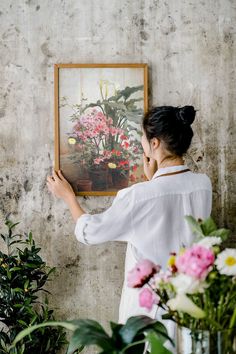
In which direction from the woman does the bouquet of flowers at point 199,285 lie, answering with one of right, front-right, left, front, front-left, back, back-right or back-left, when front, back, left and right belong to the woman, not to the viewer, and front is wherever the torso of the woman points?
back-left

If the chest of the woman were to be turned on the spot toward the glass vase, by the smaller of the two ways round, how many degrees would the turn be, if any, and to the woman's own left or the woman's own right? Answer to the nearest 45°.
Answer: approximately 135° to the woman's own left

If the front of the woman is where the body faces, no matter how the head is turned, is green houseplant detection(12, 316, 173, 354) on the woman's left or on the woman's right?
on the woman's left

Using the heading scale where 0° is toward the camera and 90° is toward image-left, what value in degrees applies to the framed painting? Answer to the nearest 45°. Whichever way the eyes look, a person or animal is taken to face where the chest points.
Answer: approximately 0°

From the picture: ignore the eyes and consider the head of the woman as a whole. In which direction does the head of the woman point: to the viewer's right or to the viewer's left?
to the viewer's left

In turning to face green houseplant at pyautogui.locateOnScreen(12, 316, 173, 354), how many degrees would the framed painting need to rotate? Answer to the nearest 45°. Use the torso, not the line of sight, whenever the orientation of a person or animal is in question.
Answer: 0° — it already faces it

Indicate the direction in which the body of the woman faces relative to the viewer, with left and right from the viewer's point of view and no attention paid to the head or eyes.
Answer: facing away from the viewer and to the left of the viewer
